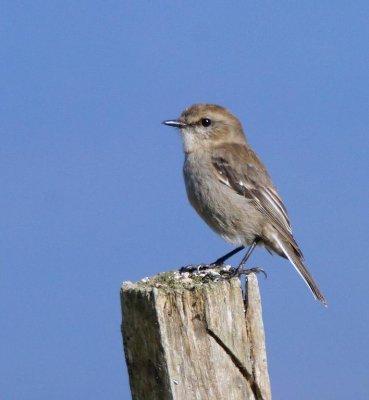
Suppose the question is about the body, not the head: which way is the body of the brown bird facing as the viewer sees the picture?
to the viewer's left
